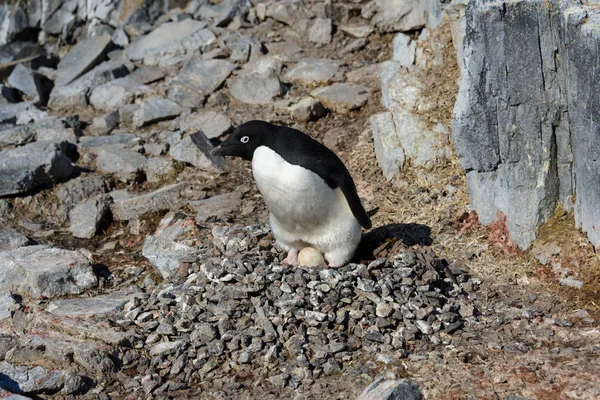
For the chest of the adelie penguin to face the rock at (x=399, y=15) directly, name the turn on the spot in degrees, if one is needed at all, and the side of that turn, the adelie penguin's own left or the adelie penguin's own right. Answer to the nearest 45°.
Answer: approximately 135° to the adelie penguin's own right

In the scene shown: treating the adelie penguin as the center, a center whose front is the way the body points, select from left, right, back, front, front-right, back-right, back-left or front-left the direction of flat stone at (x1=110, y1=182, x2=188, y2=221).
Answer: right

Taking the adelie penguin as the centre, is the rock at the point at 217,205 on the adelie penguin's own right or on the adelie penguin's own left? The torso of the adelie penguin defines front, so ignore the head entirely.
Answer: on the adelie penguin's own right

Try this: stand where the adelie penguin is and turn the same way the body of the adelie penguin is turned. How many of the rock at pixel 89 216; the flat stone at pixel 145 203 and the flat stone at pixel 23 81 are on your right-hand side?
3

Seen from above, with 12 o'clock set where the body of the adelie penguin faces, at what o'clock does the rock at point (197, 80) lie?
The rock is roughly at 4 o'clock from the adelie penguin.

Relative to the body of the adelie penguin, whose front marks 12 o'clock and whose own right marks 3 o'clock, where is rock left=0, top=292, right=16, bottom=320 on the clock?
The rock is roughly at 1 o'clock from the adelie penguin.

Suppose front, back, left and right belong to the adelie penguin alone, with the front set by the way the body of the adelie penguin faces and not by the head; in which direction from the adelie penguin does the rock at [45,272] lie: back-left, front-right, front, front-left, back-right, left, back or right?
front-right

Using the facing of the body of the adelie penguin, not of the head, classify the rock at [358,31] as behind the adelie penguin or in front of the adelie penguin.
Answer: behind

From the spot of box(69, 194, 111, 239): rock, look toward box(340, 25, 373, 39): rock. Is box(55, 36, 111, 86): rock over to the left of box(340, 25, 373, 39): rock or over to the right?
left

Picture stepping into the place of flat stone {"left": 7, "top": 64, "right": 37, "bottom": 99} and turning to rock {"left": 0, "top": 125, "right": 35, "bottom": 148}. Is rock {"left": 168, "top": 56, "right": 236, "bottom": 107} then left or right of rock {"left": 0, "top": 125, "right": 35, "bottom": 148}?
left

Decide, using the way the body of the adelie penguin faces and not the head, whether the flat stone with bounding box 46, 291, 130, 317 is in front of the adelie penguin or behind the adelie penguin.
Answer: in front

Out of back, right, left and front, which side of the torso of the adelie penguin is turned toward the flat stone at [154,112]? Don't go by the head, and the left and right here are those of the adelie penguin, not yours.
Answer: right

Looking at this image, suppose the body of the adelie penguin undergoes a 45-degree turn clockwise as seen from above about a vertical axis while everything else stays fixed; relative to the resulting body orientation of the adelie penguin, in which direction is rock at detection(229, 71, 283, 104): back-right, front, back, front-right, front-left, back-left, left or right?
right

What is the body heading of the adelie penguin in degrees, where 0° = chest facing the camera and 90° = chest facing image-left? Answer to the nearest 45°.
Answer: approximately 45°

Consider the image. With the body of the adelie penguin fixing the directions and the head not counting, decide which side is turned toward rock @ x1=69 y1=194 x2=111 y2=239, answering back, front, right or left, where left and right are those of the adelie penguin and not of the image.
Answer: right

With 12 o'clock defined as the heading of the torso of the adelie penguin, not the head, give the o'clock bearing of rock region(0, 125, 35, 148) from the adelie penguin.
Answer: The rock is roughly at 3 o'clock from the adelie penguin.
